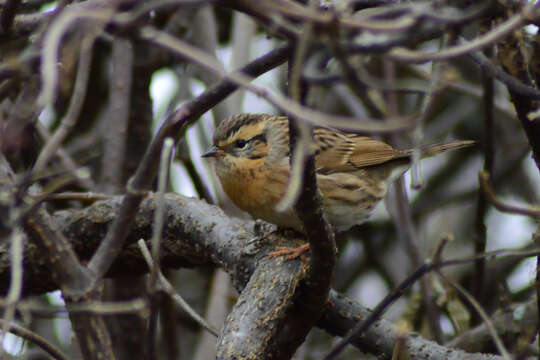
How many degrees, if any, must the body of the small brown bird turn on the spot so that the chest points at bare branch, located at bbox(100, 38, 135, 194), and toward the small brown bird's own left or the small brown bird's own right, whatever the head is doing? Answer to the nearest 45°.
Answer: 0° — it already faces it

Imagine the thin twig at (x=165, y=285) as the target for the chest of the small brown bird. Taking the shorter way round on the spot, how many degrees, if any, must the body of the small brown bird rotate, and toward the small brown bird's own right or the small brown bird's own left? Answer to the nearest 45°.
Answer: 0° — it already faces it

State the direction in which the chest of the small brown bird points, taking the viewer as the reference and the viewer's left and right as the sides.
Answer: facing to the left of the viewer
